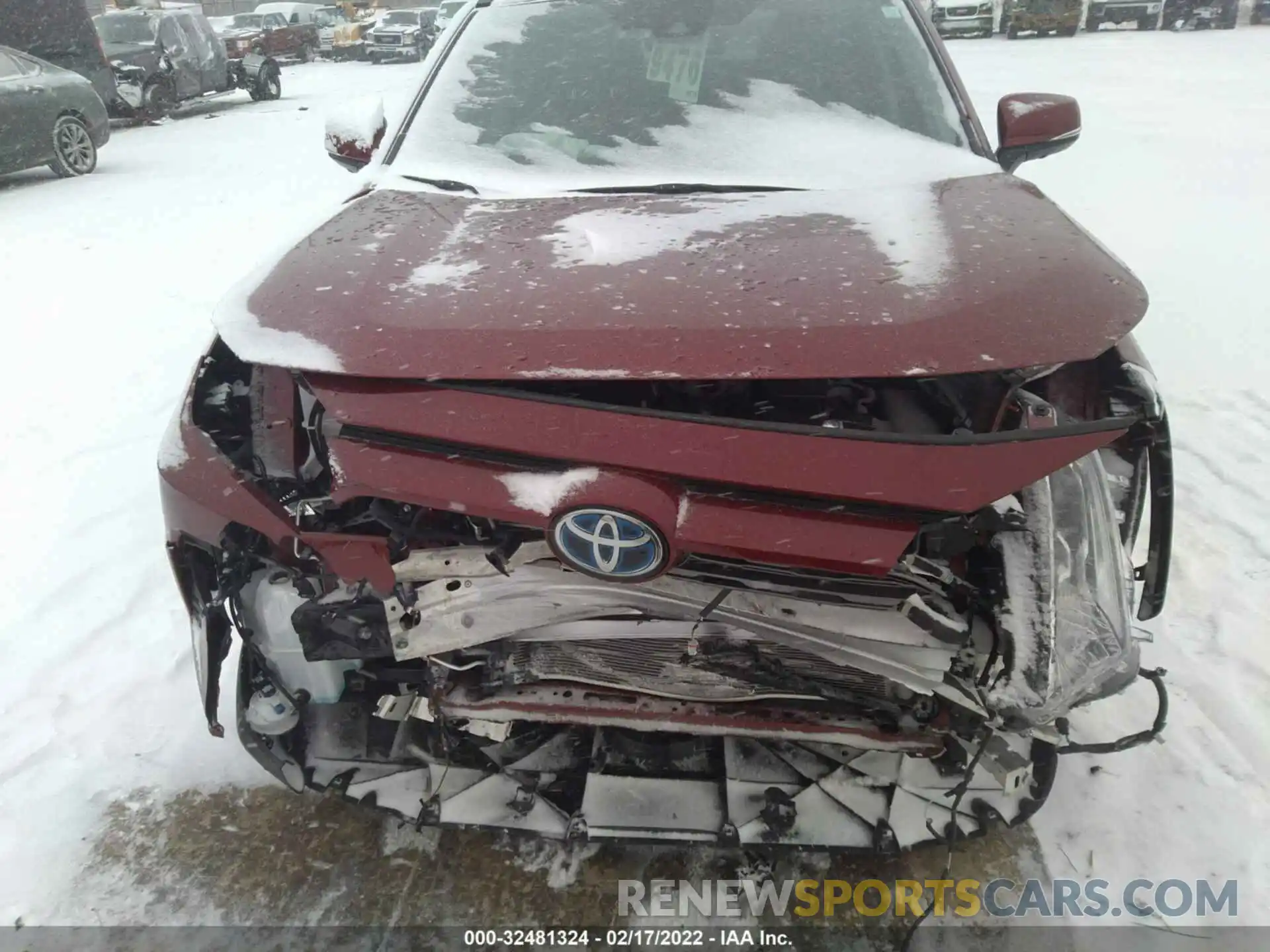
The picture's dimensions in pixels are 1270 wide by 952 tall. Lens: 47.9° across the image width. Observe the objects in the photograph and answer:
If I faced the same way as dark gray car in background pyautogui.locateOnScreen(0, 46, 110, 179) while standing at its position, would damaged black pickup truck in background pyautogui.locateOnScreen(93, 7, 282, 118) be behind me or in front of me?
behind

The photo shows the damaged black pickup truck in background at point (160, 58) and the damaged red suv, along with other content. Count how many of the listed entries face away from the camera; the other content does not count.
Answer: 0

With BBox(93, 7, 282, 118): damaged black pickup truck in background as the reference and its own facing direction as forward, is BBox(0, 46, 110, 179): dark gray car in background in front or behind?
in front

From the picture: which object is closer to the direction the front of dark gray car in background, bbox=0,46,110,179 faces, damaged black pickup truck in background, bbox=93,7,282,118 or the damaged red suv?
the damaged red suv
